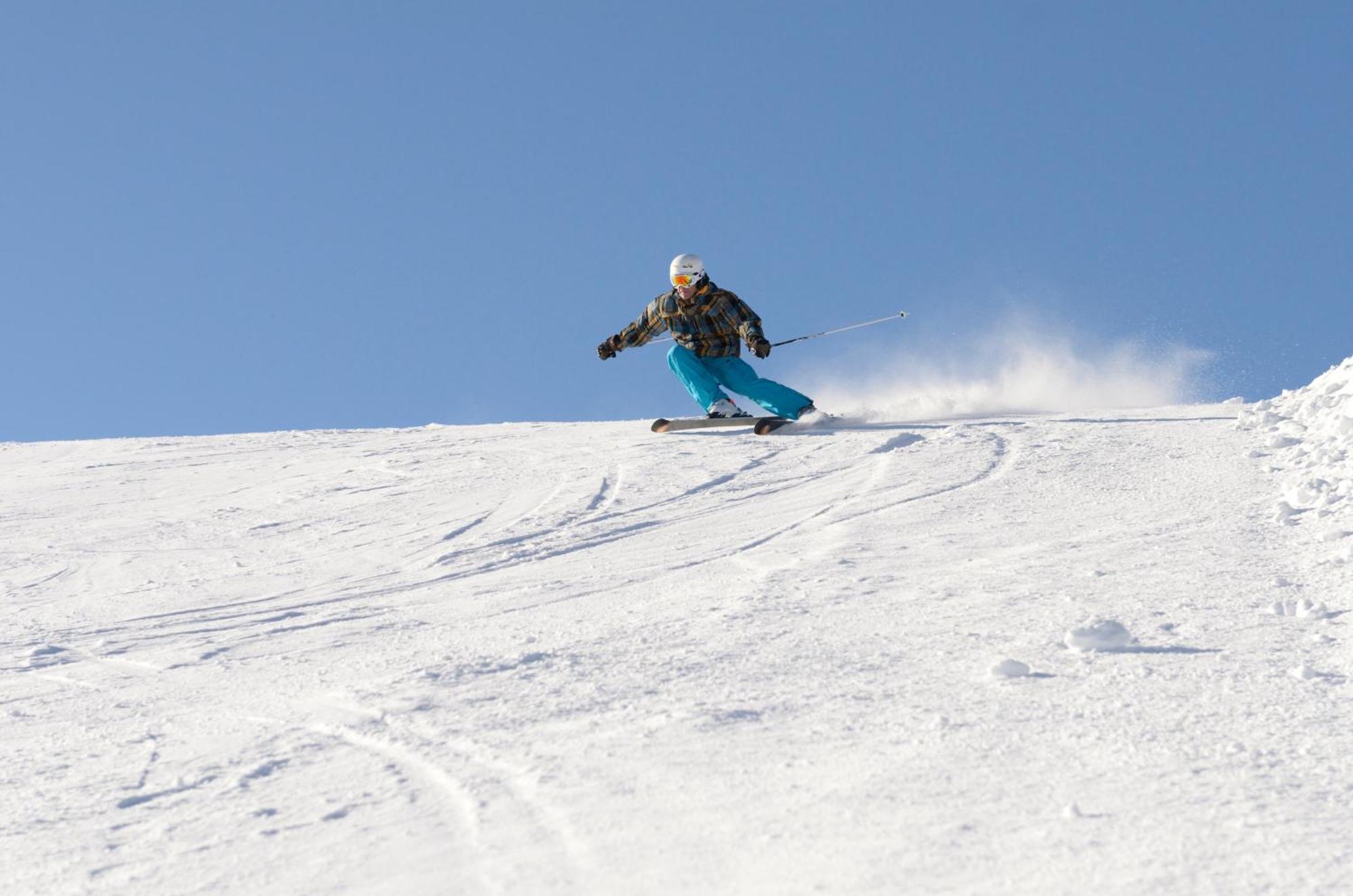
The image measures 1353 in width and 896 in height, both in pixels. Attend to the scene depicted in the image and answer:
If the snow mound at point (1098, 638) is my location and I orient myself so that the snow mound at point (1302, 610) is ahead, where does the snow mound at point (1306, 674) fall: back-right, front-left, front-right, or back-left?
front-right

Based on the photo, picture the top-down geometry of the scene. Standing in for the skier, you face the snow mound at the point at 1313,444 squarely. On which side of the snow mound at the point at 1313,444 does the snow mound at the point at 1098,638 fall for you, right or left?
right

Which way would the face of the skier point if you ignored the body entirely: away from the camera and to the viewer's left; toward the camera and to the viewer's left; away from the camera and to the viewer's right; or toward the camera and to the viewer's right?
toward the camera and to the viewer's left

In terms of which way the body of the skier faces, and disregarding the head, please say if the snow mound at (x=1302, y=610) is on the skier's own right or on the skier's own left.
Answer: on the skier's own left

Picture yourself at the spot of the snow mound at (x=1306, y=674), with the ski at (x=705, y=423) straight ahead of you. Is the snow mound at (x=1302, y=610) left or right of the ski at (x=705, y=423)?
right

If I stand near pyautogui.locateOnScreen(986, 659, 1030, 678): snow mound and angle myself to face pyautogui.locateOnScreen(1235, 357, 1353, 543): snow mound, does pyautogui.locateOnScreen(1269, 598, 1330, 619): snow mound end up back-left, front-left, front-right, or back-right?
front-right

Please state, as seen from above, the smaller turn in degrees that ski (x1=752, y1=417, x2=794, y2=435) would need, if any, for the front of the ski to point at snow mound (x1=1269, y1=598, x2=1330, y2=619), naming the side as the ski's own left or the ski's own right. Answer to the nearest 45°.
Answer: approximately 45° to the ski's own left

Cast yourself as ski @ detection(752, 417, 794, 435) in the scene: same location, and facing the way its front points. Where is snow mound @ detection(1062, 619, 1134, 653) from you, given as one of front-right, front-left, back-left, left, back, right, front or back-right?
front-left

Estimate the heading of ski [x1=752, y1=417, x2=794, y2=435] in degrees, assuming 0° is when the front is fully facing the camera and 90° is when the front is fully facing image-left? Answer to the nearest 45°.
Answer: approximately 45°

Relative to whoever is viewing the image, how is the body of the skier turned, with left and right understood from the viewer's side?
facing the viewer and to the left of the viewer
